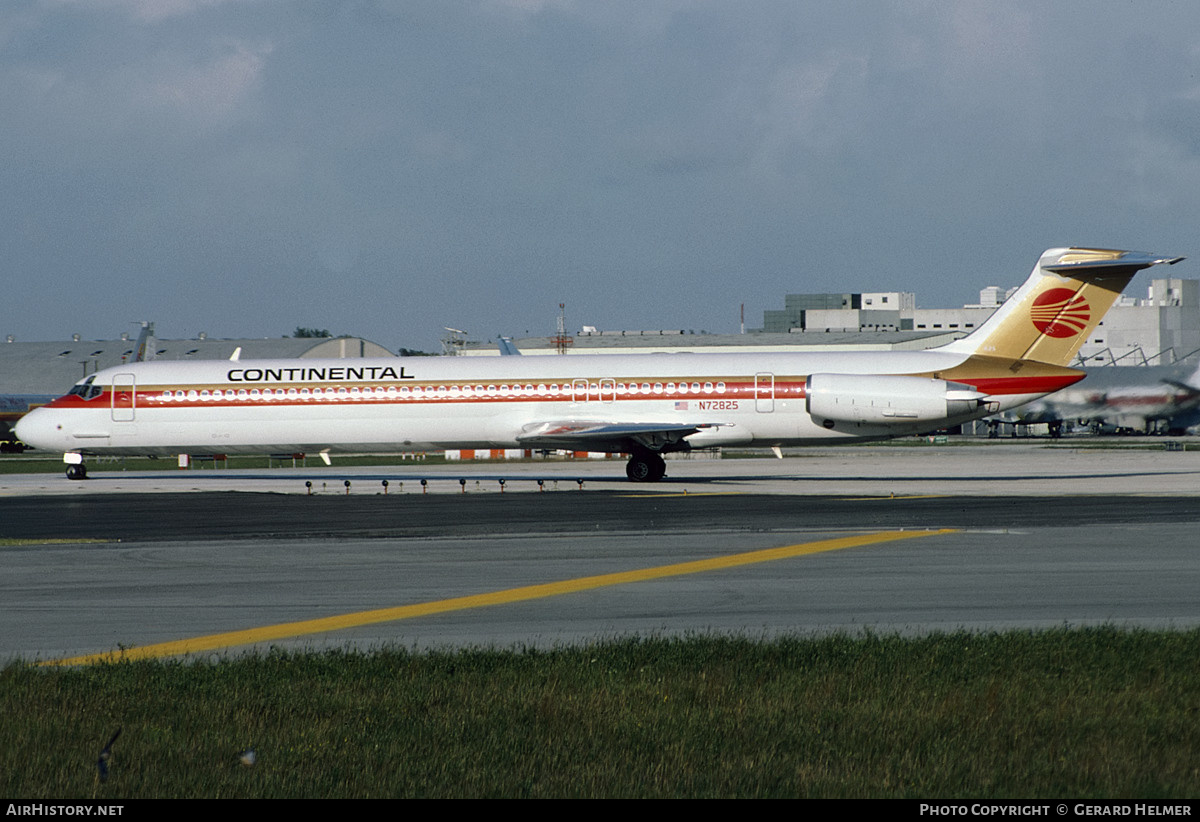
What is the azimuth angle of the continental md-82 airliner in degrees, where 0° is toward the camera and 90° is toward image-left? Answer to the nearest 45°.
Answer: approximately 90°
